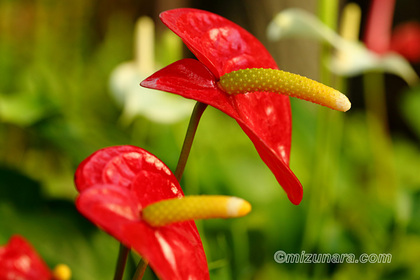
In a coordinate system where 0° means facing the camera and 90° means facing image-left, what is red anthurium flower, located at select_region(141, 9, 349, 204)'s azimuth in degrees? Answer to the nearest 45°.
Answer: approximately 270°
